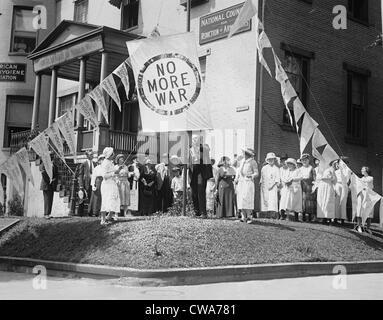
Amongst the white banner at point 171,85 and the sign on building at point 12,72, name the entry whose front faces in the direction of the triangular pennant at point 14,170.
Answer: the sign on building

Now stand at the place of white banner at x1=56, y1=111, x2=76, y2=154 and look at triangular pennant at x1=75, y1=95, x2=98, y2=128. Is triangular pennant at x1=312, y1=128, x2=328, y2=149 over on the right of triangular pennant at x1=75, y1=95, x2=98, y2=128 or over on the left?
right

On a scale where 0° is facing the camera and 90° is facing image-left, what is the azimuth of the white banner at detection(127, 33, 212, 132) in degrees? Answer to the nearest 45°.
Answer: approximately 0°
